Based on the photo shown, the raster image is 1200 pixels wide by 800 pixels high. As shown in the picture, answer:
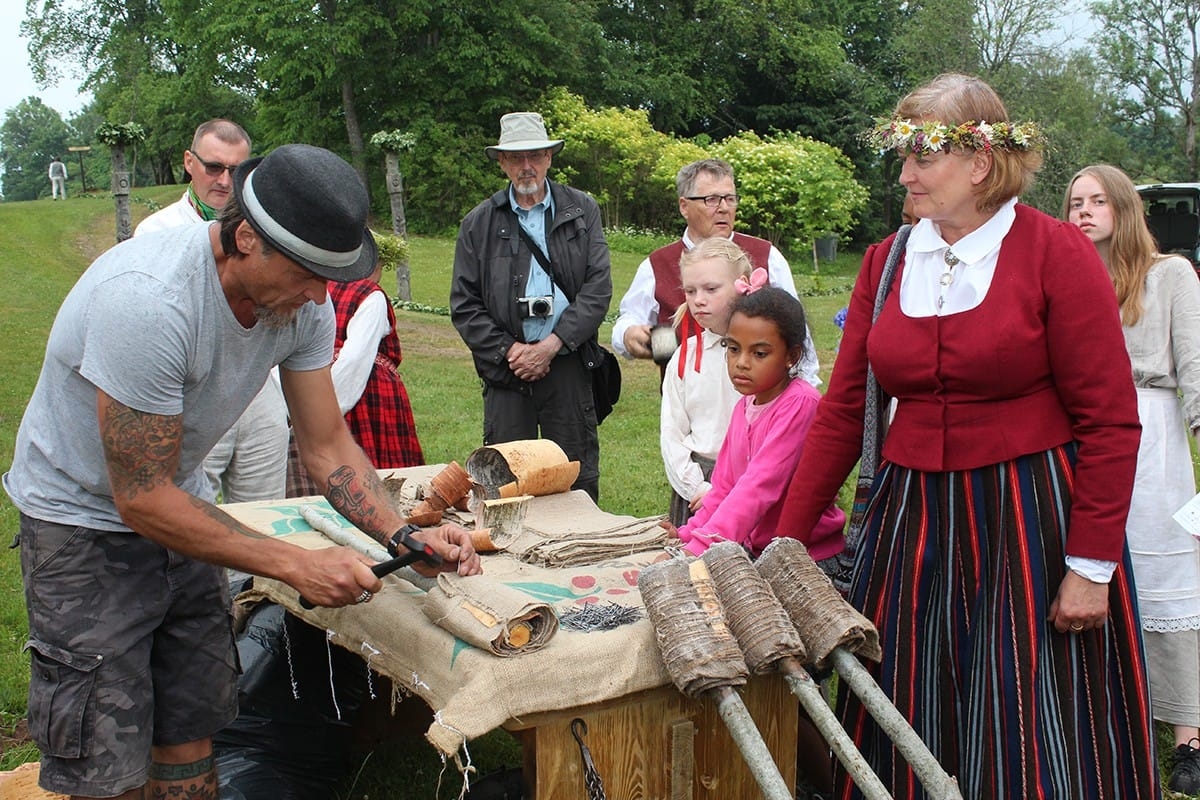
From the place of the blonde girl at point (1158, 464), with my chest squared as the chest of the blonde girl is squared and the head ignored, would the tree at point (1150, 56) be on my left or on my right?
on my right

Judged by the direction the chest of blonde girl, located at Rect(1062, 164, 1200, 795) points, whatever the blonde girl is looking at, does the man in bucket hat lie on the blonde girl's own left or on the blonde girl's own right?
on the blonde girl's own right

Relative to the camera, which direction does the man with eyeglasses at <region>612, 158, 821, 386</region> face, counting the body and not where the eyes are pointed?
toward the camera

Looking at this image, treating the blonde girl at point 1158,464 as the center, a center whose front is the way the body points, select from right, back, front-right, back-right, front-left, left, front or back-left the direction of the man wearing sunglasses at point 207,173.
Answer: front-right

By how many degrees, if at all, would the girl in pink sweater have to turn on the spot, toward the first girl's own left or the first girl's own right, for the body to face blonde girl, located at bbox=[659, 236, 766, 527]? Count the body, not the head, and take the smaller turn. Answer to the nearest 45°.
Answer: approximately 135° to the first girl's own right

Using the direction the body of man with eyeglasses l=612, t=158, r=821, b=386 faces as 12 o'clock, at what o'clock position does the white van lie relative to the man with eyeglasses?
The white van is roughly at 7 o'clock from the man with eyeglasses.

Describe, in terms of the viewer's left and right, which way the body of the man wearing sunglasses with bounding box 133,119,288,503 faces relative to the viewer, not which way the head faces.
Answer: facing the viewer and to the right of the viewer

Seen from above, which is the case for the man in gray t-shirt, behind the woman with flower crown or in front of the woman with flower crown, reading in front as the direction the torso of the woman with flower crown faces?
in front

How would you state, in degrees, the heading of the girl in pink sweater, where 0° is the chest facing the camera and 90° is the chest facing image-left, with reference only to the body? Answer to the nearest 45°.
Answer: approximately 45°

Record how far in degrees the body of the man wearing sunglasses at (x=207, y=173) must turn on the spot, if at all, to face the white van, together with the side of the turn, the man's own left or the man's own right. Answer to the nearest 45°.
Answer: approximately 90° to the man's own left

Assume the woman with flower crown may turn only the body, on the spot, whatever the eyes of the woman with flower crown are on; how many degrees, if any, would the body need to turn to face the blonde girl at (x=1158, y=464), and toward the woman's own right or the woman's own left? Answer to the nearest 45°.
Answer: approximately 135° to the woman's own right

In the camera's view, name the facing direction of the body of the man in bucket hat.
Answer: toward the camera

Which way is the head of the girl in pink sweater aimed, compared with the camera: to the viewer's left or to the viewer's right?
to the viewer's left

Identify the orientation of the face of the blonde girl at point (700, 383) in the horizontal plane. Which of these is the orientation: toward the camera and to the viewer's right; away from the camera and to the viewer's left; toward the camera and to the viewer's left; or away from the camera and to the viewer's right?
toward the camera and to the viewer's left
